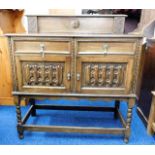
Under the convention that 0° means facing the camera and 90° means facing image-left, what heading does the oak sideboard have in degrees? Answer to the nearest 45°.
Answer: approximately 0°
